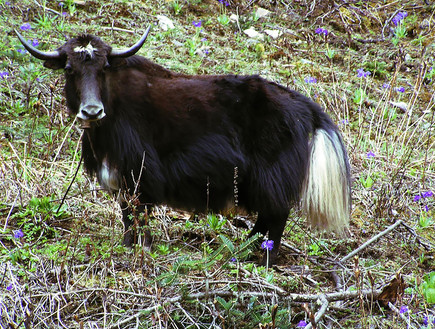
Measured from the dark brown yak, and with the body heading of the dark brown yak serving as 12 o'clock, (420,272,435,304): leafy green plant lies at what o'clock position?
The leafy green plant is roughly at 7 o'clock from the dark brown yak.

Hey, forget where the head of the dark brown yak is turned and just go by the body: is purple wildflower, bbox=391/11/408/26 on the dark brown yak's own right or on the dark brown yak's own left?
on the dark brown yak's own right

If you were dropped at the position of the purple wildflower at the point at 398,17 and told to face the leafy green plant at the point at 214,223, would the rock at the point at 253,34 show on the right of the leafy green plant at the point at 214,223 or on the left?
right

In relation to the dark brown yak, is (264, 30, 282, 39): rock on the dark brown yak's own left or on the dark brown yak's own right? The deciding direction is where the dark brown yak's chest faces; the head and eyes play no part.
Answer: on the dark brown yak's own right

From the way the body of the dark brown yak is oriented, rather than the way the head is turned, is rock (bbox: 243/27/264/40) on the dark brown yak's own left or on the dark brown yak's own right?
on the dark brown yak's own right

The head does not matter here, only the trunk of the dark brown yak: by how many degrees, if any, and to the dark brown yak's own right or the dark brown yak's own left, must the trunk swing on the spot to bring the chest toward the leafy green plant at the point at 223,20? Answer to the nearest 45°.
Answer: approximately 90° to the dark brown yak's own right

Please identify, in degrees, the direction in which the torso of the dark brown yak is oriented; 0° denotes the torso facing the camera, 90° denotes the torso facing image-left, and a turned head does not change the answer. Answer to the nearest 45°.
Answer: approximately 90°

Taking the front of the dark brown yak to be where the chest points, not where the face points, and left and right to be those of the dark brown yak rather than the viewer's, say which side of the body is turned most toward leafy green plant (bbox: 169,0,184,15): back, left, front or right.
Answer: right

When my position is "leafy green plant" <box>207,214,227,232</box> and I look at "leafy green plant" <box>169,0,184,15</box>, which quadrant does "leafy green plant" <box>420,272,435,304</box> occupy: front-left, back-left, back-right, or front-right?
back-right
